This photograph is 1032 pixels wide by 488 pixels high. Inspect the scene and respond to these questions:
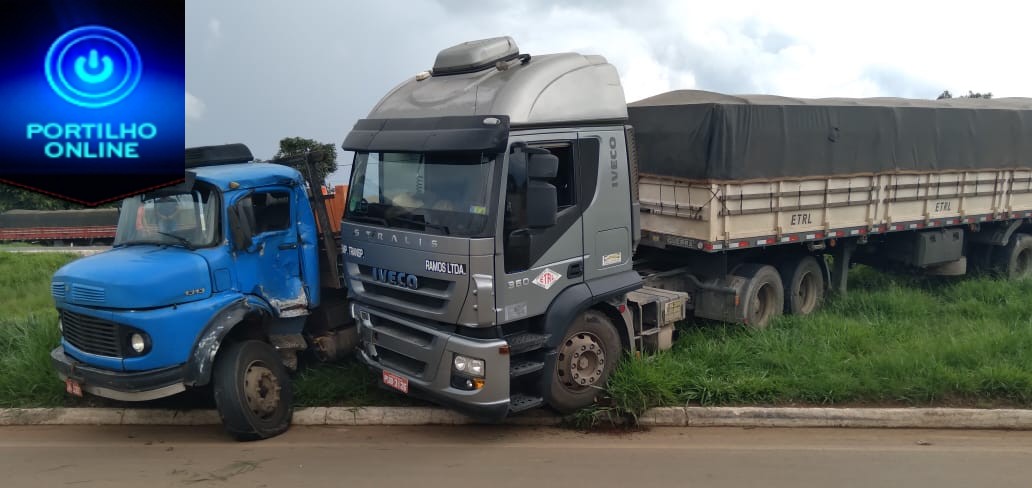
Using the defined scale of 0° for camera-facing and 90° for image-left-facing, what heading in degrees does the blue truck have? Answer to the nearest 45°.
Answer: approximately 45°
